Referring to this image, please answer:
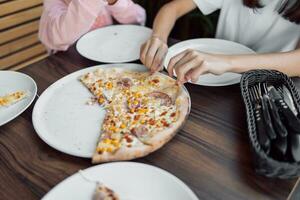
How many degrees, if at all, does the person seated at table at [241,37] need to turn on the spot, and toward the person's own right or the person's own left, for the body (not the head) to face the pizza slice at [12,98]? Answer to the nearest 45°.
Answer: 0° — they already face it

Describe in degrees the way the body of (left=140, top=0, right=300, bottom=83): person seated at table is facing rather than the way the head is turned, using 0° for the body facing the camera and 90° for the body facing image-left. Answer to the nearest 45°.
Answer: approximately 45°

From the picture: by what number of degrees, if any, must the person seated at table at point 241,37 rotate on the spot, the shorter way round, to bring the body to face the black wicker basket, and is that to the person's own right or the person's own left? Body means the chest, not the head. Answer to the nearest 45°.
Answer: approximately 45° to the person's own left
